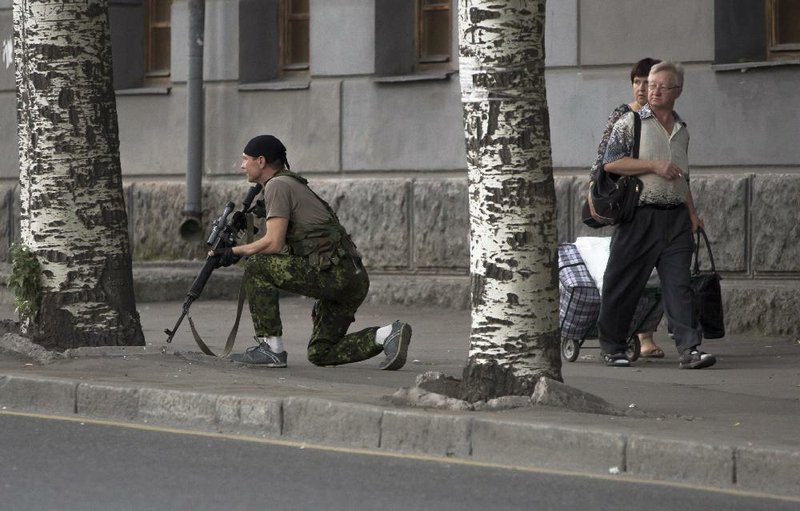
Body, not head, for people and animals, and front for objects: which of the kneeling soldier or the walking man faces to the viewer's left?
the kneeling soldier

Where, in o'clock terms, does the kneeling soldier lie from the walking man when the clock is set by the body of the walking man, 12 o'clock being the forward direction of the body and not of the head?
The kneeling soldier is roughly at 4 o'clock from the walking man.

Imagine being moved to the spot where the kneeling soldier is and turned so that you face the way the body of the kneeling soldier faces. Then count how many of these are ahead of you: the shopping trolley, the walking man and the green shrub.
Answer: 1

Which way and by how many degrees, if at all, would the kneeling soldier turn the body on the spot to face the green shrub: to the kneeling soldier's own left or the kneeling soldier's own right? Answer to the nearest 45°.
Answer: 0° — they already face it

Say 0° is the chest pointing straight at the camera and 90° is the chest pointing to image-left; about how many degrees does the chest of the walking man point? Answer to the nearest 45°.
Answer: approximately 315°

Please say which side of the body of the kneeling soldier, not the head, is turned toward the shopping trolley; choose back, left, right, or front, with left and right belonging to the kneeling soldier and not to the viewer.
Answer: back

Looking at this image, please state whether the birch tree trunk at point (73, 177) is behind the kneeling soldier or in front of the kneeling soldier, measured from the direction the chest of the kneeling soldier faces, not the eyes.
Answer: in front

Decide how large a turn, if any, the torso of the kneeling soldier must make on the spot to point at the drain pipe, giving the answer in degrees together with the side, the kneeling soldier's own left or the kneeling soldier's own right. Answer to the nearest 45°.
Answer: approximately 90° to the kneeling soldier's own right

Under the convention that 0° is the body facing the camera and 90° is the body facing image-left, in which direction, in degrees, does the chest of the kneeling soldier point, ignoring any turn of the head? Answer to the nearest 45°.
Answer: approximately 90°

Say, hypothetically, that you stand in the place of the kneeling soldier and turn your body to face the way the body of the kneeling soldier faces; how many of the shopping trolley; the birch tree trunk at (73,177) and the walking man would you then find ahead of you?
1

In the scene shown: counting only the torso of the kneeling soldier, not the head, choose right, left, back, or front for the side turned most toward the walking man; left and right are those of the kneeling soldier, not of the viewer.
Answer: back

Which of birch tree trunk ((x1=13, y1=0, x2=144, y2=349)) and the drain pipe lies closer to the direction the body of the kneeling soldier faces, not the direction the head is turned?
the birch tree trunk

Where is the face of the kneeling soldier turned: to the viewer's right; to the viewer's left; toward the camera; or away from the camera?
to the viewer's left

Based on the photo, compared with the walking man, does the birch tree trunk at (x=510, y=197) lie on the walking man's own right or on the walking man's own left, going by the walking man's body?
on the walking man's own right
